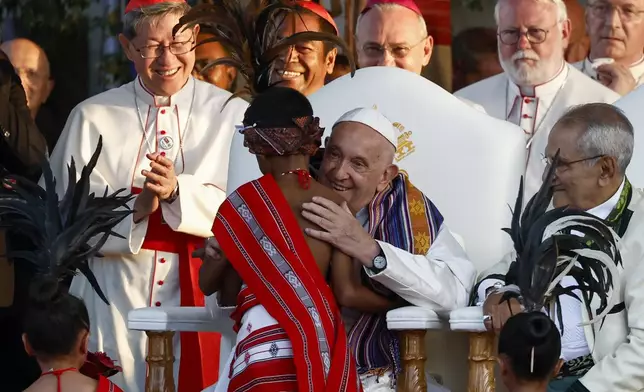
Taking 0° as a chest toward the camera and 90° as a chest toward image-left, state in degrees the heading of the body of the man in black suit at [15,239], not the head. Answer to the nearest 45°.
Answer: approximately 315°

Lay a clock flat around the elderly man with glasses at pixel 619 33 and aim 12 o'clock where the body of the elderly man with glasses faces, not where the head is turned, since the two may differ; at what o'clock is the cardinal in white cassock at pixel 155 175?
The cardinal in white cassock is roughly at 2 o'clock from the elderly man with glasses.

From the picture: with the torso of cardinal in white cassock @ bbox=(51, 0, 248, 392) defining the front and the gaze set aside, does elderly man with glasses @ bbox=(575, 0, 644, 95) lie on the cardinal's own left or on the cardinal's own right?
on the cardinal's own left

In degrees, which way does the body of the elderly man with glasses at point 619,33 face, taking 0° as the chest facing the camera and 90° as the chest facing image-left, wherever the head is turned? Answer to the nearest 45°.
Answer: approximately 0°

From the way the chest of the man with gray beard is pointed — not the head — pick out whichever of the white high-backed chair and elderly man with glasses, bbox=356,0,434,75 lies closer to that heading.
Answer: the white high-backed chair

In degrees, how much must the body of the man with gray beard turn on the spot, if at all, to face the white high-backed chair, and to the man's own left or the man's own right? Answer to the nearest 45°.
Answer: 0° — they already face it

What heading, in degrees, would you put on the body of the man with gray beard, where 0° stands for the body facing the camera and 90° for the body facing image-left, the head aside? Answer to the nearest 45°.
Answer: approximately 0°
